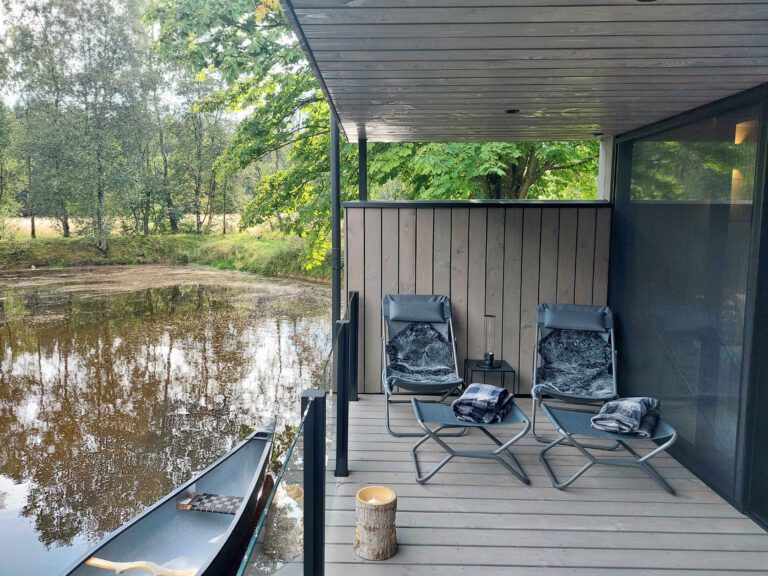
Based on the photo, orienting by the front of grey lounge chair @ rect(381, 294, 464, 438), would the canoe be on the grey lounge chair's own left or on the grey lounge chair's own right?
on the grey lounge chair's own right

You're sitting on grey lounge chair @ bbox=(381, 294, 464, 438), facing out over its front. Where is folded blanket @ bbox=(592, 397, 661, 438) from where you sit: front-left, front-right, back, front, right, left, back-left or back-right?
front-left

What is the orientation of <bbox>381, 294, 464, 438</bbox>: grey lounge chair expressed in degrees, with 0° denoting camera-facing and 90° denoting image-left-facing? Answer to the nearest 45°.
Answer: approximately 0°

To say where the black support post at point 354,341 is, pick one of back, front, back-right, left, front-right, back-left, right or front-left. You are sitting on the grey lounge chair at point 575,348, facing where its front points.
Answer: right
